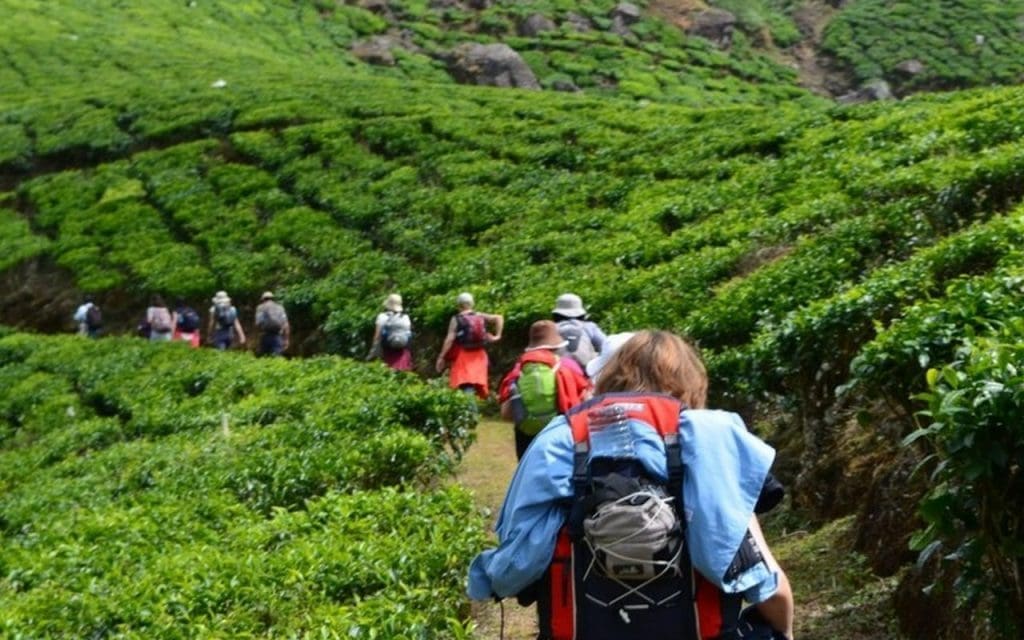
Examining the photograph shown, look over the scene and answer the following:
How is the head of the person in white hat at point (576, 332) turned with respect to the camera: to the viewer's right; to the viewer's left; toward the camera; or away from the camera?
away from the camera

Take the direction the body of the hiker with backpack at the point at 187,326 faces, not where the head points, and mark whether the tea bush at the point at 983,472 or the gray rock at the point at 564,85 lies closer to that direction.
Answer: the gray rock

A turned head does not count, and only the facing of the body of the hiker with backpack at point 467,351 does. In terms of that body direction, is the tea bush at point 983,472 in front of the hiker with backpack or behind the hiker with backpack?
behind

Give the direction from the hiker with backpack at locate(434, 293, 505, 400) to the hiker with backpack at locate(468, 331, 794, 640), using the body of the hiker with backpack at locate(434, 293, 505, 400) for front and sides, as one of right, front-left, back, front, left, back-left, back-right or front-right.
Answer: back-left

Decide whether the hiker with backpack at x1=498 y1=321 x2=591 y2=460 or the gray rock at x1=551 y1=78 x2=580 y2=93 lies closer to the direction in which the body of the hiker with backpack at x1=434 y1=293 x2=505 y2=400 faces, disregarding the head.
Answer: the gray rock

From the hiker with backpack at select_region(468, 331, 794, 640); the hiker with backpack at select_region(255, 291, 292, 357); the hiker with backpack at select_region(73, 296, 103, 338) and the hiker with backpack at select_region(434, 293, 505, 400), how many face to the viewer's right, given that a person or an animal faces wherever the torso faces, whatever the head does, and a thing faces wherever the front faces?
0

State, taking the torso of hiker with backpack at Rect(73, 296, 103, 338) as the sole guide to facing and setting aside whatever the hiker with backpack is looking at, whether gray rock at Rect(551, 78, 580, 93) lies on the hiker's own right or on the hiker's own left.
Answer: on the hiker's own right

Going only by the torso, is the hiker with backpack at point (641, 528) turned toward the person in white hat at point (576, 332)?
yes

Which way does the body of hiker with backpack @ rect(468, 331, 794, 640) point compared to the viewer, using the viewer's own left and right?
facing away from the viewer

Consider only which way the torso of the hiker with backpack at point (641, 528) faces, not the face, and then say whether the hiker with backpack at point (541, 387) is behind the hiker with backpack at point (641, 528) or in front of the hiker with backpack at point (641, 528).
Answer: in front

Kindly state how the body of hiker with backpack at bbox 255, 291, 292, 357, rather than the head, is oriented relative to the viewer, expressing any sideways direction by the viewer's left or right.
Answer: facing away from the viewer and to the left of the viewer

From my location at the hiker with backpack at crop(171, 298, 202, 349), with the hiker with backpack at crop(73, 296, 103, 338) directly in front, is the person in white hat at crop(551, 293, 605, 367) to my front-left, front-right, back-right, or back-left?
back-left

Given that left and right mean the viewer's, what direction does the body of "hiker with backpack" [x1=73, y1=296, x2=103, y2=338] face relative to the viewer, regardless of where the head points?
facing away from the viewer and to the left of the viewer
